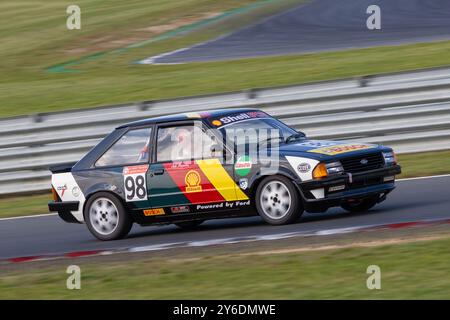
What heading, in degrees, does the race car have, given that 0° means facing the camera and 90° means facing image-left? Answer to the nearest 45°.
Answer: approximately 315°
